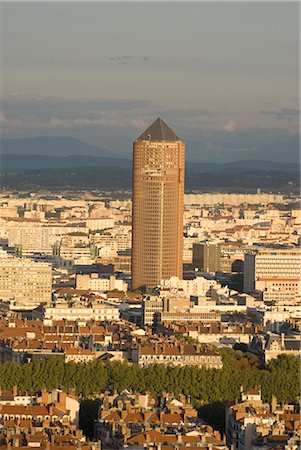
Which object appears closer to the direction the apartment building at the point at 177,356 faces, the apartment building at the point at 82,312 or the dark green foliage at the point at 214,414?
the dark green foliage

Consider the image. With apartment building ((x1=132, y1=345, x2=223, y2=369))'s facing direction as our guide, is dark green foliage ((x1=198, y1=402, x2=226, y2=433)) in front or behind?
in front

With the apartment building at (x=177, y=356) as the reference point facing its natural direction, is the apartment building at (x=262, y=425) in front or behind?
in front

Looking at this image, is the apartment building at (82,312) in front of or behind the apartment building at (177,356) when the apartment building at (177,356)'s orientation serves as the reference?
behind

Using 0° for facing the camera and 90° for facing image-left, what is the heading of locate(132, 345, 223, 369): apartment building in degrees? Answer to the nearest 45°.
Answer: approximately 0°
